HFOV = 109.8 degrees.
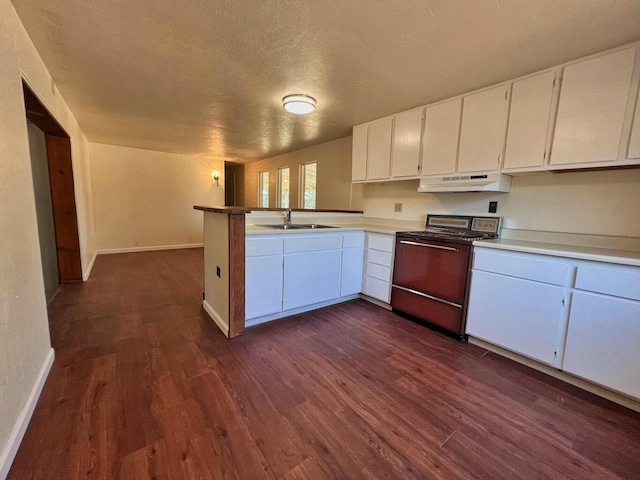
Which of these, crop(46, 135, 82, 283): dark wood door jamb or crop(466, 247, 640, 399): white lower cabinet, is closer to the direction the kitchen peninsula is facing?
the white lower cabinet

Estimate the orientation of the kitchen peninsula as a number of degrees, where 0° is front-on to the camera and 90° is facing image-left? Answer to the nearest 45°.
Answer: approximately 315°

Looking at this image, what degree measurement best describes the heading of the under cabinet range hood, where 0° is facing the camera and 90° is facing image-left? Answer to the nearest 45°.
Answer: approximately 45°

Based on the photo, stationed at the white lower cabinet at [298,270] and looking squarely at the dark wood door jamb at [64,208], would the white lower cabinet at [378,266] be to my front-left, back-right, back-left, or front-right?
back-right
